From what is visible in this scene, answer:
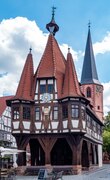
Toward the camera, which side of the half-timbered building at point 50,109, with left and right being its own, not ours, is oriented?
front
